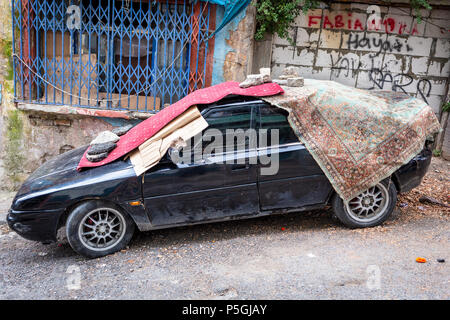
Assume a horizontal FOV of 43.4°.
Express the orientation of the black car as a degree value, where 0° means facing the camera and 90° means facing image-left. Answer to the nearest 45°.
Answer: approximately 90°

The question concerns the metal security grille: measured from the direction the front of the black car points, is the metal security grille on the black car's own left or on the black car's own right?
on the black car's own right

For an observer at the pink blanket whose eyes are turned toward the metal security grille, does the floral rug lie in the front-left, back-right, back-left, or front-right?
back-right
